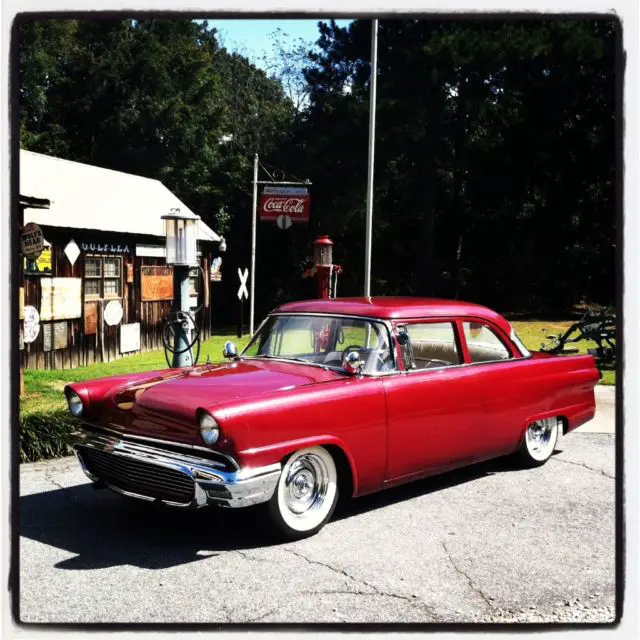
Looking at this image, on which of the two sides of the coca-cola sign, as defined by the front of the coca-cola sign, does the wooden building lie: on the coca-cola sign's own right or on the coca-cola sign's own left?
on the coca-cola sign's own right

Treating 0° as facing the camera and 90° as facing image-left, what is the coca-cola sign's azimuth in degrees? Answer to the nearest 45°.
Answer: approximately 0°

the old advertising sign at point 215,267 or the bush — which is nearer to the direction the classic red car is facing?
the bush

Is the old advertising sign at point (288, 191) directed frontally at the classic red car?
yes

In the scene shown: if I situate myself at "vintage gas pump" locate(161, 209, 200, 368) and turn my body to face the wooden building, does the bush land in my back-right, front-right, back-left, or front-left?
back-left
